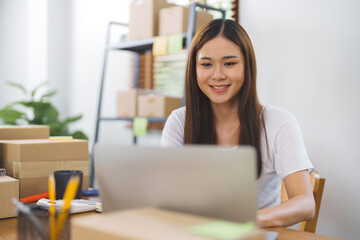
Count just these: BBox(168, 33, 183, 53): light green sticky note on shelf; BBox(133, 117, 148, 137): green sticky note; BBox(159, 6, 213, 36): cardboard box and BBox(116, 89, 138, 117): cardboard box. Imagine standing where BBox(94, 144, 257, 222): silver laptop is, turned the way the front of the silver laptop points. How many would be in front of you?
4

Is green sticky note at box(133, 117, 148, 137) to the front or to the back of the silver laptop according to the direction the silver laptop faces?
to the front

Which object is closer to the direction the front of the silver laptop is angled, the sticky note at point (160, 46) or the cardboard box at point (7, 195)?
the sticky note

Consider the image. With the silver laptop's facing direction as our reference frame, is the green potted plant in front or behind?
in front

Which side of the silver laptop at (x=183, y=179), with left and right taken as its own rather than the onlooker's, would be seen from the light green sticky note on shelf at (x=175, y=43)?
front

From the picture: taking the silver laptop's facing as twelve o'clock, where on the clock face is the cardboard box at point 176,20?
The cardboard box is roughly at 12 o'clock from the silver laptop.

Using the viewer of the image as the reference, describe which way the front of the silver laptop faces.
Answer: facing away from the viewer

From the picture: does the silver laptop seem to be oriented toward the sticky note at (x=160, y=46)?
yes

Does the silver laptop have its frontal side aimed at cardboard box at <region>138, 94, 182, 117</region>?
yes
